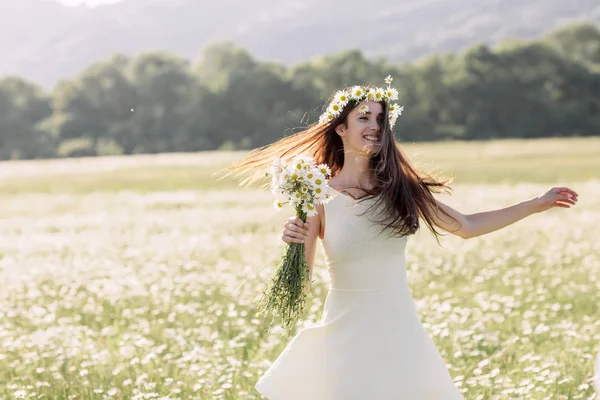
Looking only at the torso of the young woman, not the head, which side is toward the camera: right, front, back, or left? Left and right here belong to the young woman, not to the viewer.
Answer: front
